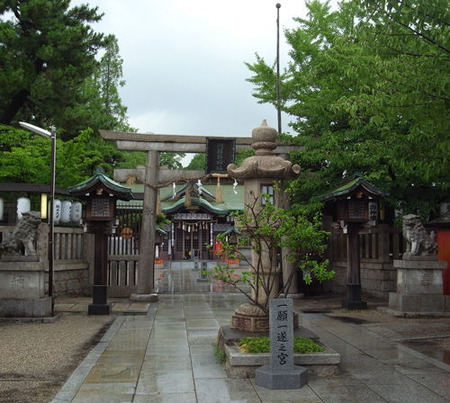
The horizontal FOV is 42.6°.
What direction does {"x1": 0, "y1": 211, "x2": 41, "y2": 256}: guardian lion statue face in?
to the viewer's right

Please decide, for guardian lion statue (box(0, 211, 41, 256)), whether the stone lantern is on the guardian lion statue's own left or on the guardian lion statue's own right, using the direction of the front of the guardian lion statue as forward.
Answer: on the guardian lion statue's own right

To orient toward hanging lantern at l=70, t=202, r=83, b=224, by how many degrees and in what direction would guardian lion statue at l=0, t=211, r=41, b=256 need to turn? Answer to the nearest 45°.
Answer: approximately 90° to its left

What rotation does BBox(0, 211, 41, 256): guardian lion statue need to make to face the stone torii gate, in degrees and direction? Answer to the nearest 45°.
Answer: approximately 45° to its left

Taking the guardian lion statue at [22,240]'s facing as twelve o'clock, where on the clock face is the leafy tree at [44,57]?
The leafy tree is roughly at 9 o'clock from the guardian lion statue.

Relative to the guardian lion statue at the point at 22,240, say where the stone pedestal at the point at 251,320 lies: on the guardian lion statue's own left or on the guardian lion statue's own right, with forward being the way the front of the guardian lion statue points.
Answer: on the guardian lion statue's own right

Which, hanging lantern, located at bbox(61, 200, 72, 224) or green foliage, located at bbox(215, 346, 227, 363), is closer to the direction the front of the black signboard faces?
the green foliage

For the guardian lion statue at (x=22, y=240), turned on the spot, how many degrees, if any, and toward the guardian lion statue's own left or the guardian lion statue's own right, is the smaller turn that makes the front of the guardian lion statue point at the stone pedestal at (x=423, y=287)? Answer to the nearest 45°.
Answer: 0° — it already faces it

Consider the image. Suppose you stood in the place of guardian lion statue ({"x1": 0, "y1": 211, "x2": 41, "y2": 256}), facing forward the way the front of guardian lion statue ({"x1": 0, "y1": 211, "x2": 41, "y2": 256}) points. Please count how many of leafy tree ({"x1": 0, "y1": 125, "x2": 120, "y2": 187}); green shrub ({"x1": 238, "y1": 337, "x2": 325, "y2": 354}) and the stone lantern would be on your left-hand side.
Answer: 1

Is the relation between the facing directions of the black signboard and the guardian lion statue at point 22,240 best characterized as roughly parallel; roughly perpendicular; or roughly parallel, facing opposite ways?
roughly perpendicular

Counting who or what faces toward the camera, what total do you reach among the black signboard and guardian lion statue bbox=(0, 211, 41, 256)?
1

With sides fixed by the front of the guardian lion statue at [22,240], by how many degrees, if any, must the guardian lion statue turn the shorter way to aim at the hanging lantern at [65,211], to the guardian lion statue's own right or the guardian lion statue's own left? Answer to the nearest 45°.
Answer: approximately 90° to the guardian lion statue's own left

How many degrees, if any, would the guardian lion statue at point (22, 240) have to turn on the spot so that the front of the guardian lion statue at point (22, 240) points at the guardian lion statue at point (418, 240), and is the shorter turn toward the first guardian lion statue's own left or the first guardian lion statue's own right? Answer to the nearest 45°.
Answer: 0° — it already faces it
